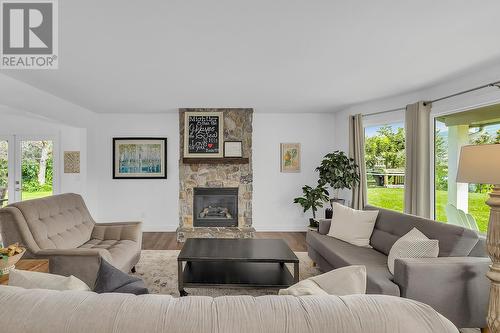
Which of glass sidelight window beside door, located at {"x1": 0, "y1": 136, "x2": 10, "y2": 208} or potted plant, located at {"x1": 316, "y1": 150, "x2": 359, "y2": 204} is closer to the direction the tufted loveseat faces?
the potted plant

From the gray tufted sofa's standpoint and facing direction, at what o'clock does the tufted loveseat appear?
The tufted loveseat is roughly at 1 o'clock from the gray tufted sofa.

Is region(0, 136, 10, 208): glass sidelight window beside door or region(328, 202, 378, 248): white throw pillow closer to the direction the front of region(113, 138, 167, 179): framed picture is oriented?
the white throw pillow

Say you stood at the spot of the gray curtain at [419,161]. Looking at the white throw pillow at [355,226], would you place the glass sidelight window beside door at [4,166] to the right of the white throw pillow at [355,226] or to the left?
right

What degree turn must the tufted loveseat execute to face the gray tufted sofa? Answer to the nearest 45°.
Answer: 0° — it already faces it

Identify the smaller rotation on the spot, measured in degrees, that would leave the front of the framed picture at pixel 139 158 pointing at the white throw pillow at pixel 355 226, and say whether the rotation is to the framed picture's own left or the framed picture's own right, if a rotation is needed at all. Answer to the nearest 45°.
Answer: approximately 45° to the framed picture's own left

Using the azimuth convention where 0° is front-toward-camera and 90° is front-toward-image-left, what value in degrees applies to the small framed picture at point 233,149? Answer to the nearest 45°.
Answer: approximately 0°
